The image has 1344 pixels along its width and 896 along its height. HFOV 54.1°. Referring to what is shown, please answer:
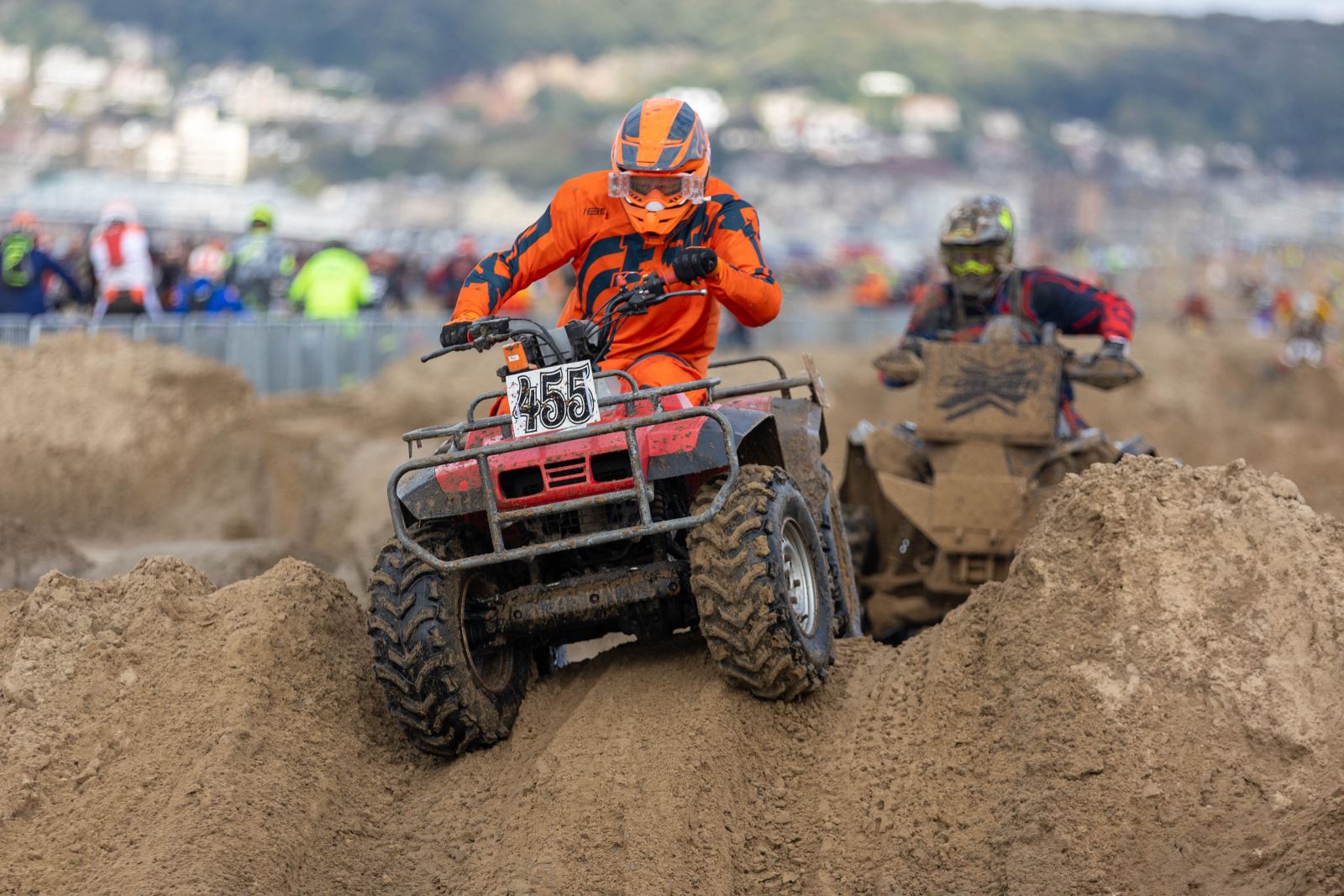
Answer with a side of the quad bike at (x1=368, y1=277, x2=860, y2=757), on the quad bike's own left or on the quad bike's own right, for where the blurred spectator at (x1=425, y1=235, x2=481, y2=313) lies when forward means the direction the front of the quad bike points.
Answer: on the quad bike's own right

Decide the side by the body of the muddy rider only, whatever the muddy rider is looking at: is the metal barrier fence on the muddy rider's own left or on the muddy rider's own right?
on the muddy rider's own right

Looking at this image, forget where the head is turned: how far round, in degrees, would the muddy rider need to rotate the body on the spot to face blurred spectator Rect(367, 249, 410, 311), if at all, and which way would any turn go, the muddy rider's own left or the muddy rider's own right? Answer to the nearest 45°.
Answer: approximately 135° to the muddy rider's own right

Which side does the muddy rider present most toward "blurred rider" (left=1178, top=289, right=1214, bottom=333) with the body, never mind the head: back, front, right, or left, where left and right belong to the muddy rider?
back

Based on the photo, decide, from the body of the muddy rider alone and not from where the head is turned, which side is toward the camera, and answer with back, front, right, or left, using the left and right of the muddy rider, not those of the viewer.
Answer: front

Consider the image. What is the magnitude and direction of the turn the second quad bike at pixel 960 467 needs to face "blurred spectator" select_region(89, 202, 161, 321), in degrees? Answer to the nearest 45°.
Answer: approximately 135° to its right

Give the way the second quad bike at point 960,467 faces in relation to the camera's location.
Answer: facing the viewer

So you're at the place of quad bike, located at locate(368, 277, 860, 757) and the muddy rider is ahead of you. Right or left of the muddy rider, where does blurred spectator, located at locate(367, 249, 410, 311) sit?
left

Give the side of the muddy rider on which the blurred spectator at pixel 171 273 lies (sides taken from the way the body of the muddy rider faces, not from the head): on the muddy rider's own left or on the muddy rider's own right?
on the muddy rider's own right

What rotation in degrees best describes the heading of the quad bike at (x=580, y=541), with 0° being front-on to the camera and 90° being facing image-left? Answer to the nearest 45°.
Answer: approximately 45°

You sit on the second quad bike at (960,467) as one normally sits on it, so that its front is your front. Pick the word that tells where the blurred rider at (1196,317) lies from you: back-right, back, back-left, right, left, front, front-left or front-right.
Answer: back
